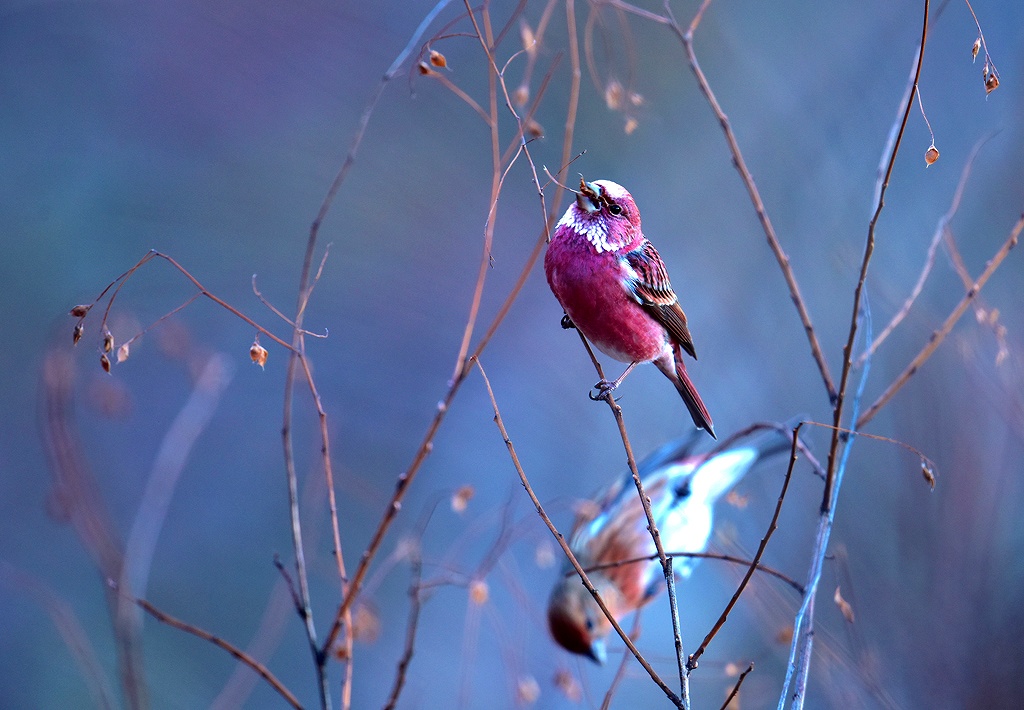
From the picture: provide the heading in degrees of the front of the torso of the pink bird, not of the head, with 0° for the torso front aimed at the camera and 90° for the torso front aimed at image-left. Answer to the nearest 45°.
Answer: approximately 45°
